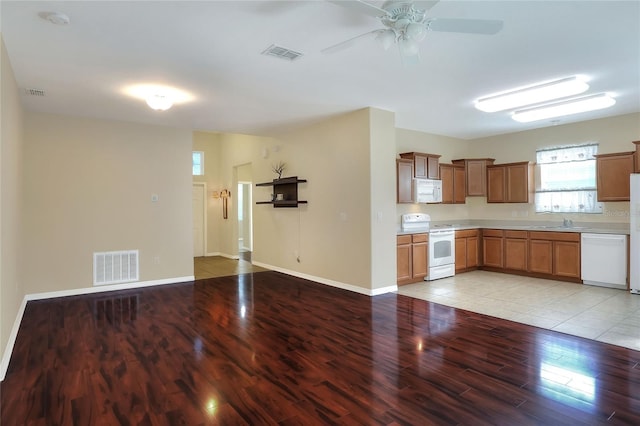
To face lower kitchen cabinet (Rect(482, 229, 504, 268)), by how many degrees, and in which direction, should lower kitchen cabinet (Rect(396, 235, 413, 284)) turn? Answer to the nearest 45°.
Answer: approximately 90° to its left

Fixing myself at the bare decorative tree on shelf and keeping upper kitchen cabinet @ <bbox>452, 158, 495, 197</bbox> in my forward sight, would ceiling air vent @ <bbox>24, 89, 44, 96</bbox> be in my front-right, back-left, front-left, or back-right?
back-right

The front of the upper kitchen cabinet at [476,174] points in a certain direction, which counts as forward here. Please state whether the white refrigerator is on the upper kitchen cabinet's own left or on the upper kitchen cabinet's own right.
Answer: on the upper kitchen cabinet's own left

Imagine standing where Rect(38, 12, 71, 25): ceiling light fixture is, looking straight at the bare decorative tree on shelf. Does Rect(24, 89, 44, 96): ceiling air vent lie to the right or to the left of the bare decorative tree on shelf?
left

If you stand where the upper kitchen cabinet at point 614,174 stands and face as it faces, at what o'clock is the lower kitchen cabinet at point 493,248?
The lower kitchen cabinet is roughly at 3 o'clock from the upper kitchen cabinet.

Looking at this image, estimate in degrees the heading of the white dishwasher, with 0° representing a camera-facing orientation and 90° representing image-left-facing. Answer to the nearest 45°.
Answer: approximately 45°

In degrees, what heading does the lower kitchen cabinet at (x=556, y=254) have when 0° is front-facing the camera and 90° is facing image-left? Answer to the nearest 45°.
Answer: approximately 45°

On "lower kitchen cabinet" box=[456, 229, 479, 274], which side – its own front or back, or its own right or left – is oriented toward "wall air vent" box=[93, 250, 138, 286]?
right
